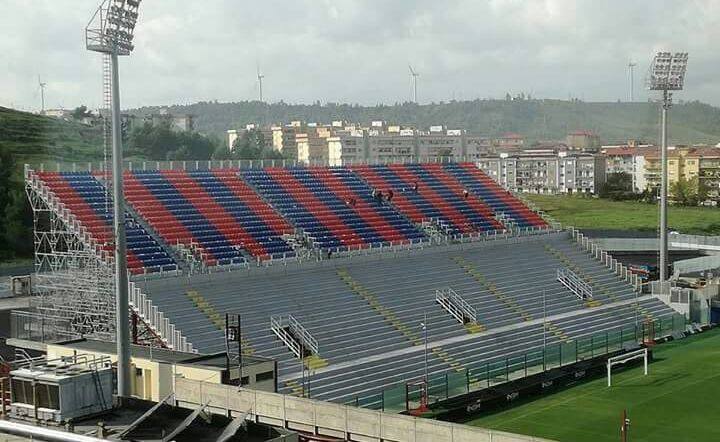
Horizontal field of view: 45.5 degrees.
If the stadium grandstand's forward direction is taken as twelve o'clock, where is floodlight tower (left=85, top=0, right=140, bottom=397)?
The floodlight tower is roughly at 2 o'clock from the stadium grandstand.

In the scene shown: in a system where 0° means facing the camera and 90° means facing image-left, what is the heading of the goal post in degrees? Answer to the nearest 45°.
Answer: approximately 315°

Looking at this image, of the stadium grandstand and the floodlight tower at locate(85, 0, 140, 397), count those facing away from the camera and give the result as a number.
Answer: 0

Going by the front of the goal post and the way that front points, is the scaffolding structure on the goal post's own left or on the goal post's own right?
on the goal post's own right

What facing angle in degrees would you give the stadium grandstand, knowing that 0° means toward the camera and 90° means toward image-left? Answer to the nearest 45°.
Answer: approximately 315°

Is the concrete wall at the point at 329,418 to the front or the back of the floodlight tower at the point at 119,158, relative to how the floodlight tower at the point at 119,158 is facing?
to the front
